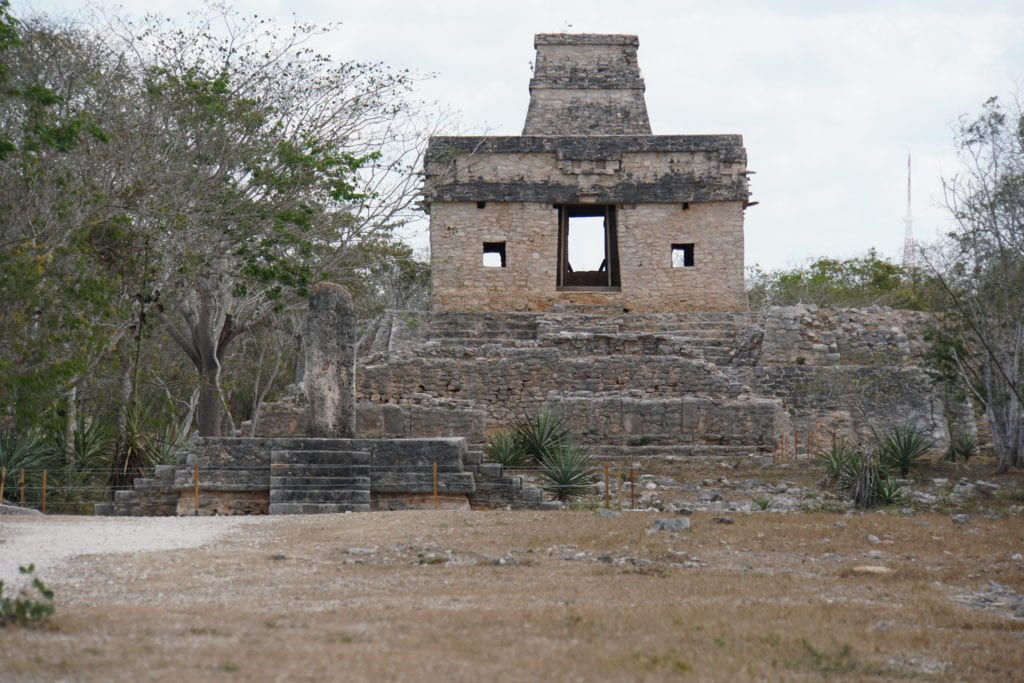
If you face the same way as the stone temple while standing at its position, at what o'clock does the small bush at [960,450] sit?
The small bush is roughly at 10 o'clock from the stone temple.

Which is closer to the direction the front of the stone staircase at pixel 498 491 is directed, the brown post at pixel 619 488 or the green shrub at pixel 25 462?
the brown post

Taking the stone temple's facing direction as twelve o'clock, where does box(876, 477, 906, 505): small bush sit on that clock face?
The small bush is roughly at 11 o'clock from the stone temple.

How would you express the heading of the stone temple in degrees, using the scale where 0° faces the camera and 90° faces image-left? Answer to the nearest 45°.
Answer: approximately 0°

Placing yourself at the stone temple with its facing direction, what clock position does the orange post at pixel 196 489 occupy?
The orange post is roughly at 1 o'clock from the stone temple.

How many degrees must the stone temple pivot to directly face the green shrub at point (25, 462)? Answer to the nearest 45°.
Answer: approximately 45° to its right

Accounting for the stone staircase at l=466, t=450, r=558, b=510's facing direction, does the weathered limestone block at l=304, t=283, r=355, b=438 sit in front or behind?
behind
